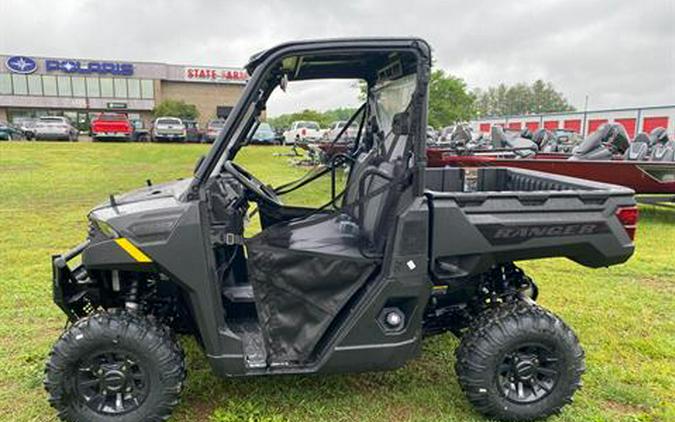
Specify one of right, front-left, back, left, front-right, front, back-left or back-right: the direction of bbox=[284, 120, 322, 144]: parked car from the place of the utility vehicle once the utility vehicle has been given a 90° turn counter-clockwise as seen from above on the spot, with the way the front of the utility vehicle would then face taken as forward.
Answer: back

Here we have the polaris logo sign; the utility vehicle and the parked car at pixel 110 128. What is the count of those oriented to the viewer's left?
1

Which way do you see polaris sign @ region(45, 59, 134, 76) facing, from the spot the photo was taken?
facing the viewer

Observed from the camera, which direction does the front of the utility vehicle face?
facing to the left of the viewer

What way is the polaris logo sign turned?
toward the camera

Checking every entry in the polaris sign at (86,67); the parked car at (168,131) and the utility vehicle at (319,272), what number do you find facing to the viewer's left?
1

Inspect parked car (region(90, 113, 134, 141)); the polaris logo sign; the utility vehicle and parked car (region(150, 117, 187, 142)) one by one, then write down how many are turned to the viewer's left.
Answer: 1
